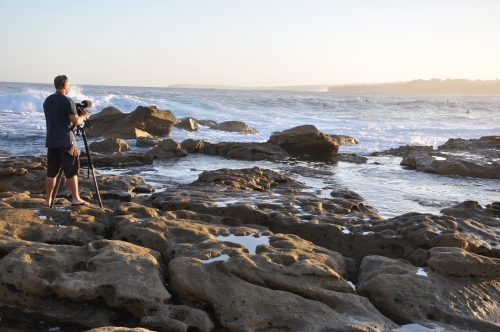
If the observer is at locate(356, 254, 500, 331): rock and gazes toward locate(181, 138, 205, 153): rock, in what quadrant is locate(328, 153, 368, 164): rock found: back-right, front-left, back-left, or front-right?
front-right

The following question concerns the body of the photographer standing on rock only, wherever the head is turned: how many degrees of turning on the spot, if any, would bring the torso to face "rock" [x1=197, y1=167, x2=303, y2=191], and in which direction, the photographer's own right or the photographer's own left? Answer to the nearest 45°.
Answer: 0° — they already face it

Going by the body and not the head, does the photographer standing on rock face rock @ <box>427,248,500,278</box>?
no

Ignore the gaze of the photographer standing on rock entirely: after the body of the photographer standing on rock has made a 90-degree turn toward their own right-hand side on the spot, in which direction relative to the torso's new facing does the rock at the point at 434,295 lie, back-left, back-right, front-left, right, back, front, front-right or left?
front

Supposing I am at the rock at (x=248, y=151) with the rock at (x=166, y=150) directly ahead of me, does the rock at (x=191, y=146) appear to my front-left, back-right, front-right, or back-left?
front-right

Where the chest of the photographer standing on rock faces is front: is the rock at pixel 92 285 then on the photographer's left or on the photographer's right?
on the photographer's right

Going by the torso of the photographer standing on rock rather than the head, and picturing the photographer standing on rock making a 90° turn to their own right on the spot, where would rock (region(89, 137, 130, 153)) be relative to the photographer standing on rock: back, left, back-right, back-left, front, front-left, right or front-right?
back-left

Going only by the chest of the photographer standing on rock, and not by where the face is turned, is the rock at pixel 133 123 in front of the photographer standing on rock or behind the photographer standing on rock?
in front

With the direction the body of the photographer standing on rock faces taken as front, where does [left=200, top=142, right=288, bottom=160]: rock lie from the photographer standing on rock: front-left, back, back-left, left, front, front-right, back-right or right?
front

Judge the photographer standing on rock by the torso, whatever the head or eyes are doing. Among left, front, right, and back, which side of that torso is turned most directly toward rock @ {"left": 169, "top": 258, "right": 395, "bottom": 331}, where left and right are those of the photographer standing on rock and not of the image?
right

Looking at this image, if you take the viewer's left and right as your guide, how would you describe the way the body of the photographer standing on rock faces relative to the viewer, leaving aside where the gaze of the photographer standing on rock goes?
facing away from the viewer and to the right of the viewer

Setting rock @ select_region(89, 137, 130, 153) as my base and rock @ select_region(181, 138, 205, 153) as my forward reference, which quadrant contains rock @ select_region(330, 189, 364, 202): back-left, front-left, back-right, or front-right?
front-right

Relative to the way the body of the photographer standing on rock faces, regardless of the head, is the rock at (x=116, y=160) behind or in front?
in front

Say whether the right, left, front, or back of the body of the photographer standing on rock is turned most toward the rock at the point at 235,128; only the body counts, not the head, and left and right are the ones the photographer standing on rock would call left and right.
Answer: front
